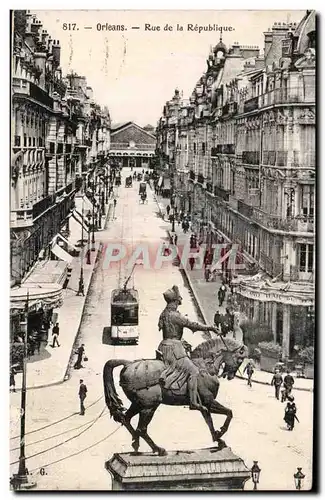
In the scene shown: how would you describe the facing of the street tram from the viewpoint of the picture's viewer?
facing the viewer

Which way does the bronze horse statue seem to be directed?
to the viewer's right

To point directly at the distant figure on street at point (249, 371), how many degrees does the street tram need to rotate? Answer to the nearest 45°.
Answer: approximately 90° to its left

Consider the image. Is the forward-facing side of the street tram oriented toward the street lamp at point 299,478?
yes

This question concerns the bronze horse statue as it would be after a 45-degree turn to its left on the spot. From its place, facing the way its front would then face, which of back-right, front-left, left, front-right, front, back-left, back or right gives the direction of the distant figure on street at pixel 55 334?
left

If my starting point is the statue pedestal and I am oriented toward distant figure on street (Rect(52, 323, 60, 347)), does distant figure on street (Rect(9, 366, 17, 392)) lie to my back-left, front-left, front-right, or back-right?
front-left

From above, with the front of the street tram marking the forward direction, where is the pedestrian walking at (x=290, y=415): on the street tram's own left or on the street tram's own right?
on the street tram's own left

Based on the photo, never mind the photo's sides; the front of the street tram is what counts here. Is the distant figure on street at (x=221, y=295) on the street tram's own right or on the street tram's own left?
on the street tram's own left
